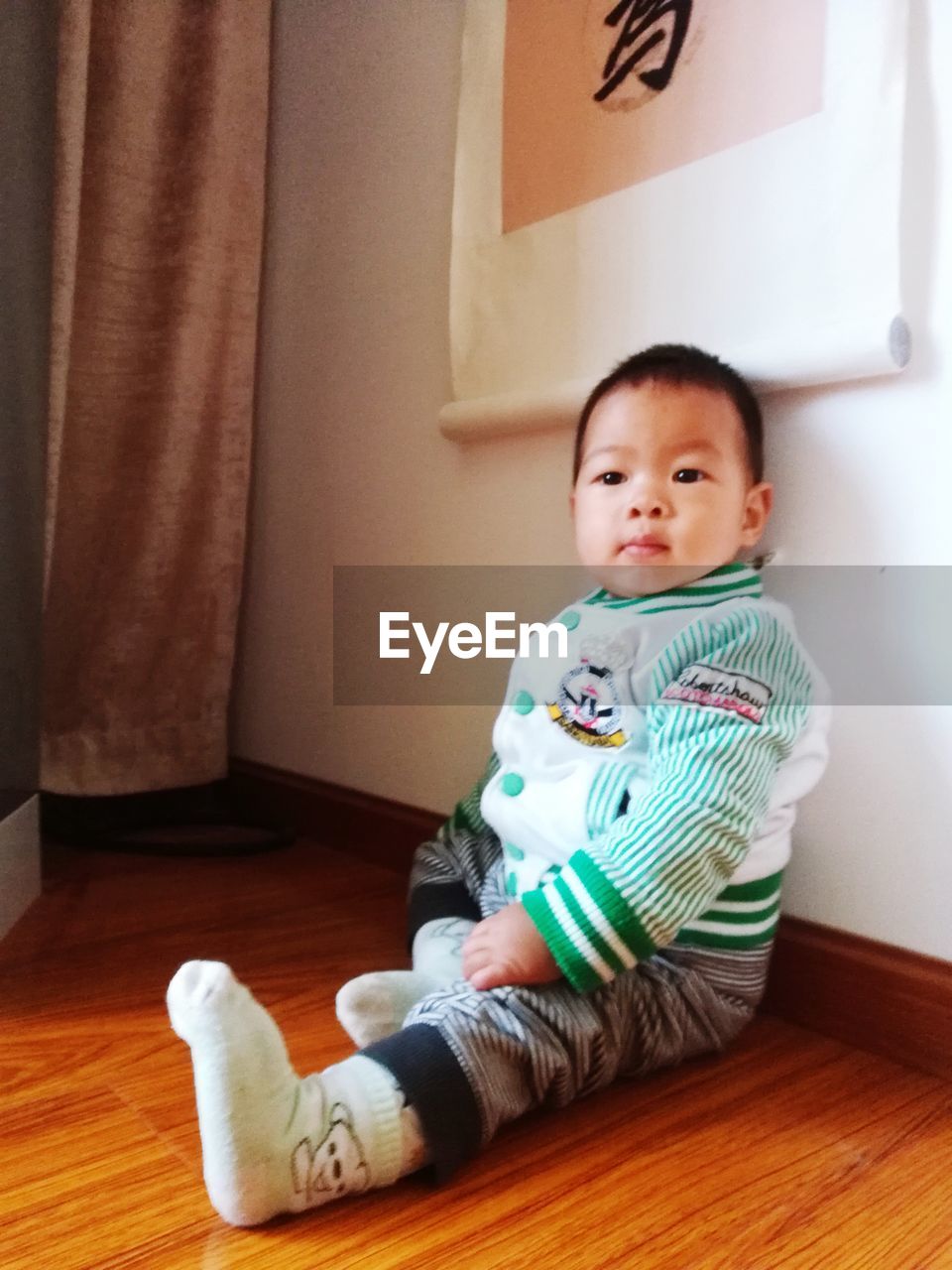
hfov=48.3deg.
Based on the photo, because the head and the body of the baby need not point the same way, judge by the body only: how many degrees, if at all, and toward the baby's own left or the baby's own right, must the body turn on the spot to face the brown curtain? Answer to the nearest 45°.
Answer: approximately 90° to the baby's own right

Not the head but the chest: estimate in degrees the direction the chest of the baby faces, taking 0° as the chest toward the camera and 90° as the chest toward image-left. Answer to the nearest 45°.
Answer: approximately 45°
